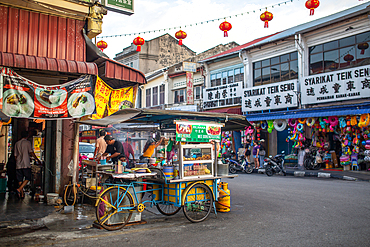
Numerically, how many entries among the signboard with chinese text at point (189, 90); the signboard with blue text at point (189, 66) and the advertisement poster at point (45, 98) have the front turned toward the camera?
3

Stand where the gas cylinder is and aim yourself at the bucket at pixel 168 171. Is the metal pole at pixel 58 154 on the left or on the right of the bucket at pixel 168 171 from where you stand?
right

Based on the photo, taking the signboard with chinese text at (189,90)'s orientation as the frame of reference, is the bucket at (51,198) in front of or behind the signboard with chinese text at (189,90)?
in front

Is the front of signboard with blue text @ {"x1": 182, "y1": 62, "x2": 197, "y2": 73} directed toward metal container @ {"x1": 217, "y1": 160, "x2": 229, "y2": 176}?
yes

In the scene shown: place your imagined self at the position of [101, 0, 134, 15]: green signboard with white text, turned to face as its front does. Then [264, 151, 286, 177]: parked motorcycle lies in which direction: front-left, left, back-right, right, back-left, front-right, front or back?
left

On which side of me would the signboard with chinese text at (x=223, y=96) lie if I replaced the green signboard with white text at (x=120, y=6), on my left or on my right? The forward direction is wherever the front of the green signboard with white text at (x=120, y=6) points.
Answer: on my left

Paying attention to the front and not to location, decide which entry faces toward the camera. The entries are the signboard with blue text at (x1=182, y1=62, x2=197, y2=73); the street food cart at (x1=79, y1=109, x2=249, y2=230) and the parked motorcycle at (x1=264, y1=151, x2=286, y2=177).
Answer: the signboard with blue text

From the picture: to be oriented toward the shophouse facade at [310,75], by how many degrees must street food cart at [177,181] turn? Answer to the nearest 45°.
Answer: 0° — it already faces it

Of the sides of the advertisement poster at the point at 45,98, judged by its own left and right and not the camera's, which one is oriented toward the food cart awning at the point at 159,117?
left

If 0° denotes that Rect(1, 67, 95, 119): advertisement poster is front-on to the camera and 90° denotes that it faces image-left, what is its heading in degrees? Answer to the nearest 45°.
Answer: approximately 0°

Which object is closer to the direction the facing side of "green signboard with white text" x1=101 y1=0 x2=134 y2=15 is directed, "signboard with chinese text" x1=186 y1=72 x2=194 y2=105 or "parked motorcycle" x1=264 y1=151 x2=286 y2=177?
the parked motorcycle
